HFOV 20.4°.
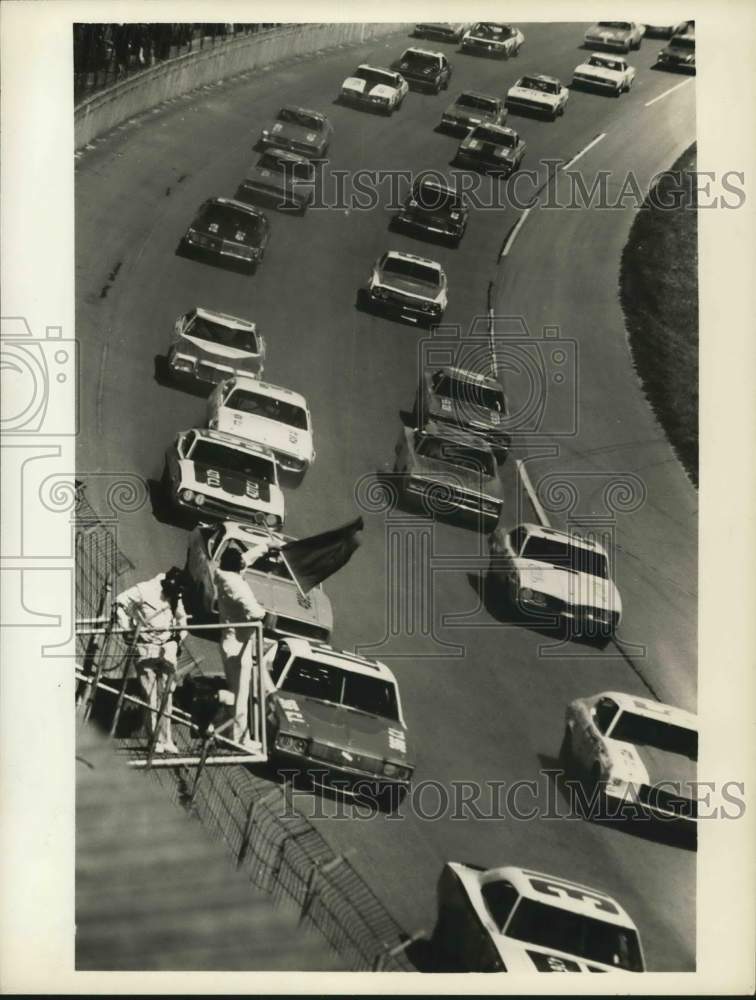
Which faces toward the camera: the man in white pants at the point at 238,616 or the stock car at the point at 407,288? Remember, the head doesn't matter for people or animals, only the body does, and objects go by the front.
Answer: the stock car

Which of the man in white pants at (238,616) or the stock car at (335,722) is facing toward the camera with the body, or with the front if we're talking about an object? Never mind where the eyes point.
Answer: the stock car

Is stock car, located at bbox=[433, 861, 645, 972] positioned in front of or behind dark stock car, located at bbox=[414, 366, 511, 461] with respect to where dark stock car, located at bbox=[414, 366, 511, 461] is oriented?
in front

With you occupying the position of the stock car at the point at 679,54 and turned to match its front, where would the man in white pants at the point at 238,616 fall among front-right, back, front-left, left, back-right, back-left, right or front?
front

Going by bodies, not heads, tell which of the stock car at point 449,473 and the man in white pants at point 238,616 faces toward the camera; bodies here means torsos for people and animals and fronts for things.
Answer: the stock car

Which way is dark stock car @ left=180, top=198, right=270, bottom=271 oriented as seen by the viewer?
toward the camera

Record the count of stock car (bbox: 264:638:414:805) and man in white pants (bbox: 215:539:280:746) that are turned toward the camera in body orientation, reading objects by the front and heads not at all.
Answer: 1

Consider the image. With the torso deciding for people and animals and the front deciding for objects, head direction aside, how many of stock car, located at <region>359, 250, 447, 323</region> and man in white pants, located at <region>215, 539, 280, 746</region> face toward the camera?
1

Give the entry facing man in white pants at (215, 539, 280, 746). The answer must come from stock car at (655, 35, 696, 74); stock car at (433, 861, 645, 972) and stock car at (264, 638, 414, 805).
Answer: stock car at (655, 35, 696, 74)

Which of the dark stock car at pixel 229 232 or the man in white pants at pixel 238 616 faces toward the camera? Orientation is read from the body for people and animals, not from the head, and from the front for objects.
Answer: the dark stock car

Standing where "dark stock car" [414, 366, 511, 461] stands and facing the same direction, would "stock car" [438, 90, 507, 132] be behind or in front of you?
behind

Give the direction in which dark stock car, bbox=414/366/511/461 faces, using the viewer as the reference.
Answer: facing the viewer

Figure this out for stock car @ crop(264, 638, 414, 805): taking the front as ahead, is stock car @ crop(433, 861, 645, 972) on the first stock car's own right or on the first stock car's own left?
on the first stock car's own left

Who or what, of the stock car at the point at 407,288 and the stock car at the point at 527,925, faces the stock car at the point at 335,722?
the stock car at the point at 407,288

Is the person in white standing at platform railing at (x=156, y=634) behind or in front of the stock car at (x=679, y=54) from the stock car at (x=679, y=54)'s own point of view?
in front
